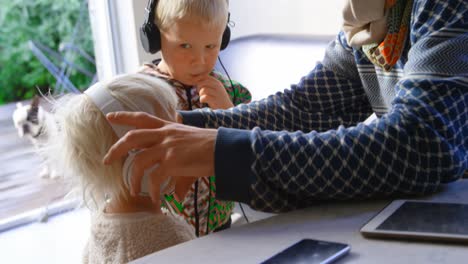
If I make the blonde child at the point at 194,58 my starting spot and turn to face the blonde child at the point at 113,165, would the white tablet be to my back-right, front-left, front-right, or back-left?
front-left

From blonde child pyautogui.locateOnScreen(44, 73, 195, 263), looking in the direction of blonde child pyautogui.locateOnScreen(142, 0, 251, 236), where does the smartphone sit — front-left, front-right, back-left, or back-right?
back-right

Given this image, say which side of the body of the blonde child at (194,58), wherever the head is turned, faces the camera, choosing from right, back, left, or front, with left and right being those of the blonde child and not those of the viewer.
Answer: front

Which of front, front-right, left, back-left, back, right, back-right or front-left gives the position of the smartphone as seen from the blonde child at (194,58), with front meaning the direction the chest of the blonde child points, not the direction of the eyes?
front

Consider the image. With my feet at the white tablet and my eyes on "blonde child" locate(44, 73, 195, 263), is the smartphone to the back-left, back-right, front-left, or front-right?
front-left

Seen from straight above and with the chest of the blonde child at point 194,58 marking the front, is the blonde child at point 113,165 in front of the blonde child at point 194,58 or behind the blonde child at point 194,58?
in front
